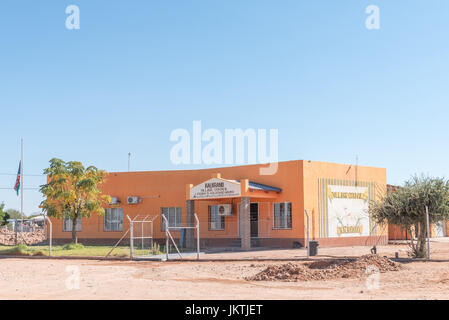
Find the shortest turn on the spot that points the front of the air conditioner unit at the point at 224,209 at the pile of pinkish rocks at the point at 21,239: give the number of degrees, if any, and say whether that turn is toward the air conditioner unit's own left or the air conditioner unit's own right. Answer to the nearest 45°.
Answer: approximately 90° to the air conditioner unit's own right

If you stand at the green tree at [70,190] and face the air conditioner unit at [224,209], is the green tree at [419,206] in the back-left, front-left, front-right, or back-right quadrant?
front-right

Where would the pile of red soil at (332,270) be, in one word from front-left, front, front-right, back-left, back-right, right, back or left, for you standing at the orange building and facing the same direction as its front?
front-left

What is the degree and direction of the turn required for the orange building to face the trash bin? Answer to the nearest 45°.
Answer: approximately 45° to its left

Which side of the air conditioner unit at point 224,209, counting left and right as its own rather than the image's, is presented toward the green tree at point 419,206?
left

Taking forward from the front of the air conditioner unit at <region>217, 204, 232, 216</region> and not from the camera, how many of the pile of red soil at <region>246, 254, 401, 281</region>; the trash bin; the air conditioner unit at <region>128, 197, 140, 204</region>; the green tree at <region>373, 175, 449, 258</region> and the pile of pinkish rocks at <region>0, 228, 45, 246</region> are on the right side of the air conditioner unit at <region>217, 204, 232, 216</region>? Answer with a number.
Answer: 2

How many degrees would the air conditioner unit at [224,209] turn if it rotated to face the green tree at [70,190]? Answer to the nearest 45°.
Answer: approximately 45° to its right

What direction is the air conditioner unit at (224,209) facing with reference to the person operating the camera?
facing the viewer and to the left of the viewer

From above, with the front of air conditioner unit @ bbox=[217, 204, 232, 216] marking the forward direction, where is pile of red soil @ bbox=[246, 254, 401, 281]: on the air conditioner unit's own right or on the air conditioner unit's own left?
on the air conditioner unit's own left
